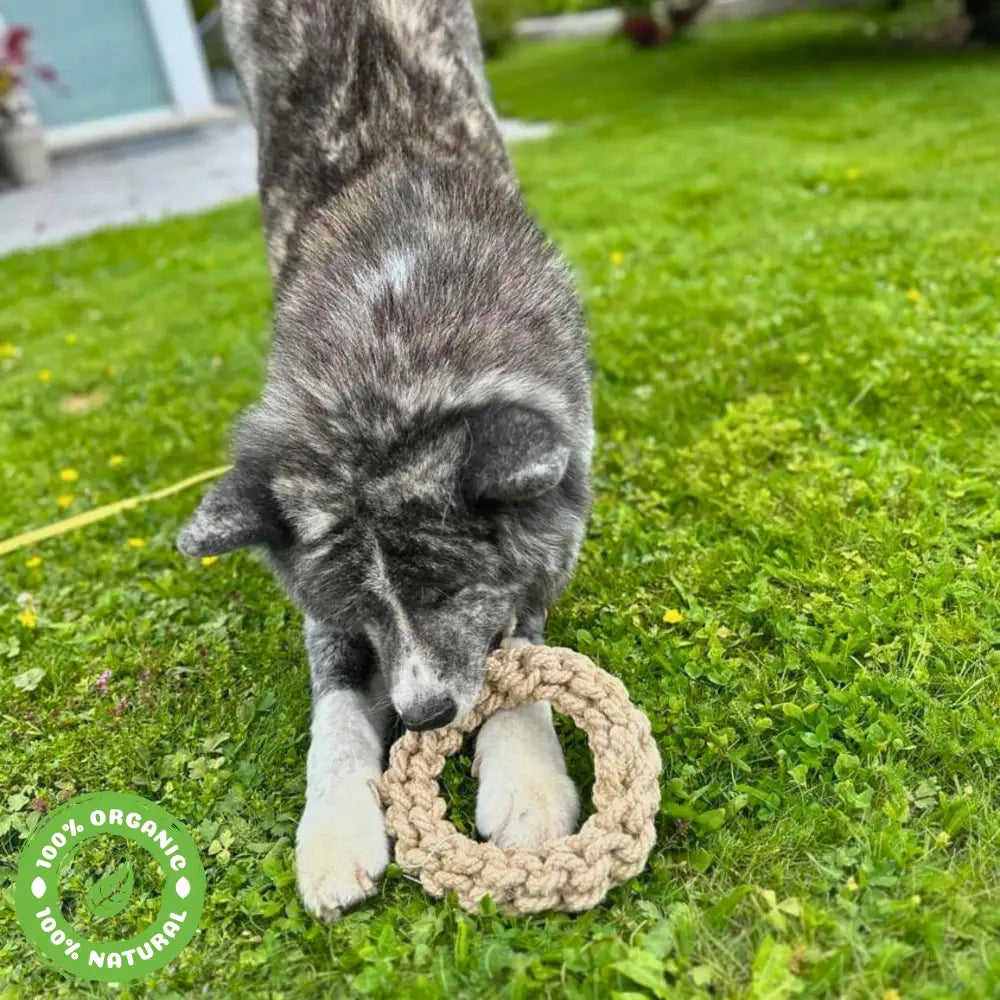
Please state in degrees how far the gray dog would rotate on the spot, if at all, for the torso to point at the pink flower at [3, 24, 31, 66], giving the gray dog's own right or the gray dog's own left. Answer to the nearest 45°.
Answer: approximately 180°

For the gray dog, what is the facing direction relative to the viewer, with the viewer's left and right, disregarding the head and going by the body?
facing the viewer

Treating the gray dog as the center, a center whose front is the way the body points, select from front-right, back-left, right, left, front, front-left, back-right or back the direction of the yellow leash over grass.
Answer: back-right

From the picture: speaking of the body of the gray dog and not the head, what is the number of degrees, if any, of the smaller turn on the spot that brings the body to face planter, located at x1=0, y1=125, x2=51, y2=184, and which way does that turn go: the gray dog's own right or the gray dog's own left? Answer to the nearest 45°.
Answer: approximately 180°
